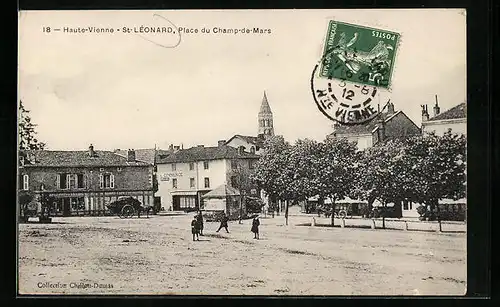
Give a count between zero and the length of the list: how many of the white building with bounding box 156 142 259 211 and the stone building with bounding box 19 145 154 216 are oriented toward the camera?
2

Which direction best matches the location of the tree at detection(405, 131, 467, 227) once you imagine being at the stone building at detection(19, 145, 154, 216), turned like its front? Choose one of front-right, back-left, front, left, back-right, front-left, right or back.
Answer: left

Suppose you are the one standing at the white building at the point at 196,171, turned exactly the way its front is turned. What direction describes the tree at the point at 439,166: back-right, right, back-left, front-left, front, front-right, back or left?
left

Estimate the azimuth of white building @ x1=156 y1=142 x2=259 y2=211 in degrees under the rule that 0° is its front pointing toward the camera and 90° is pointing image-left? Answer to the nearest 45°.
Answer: approximately 0°
